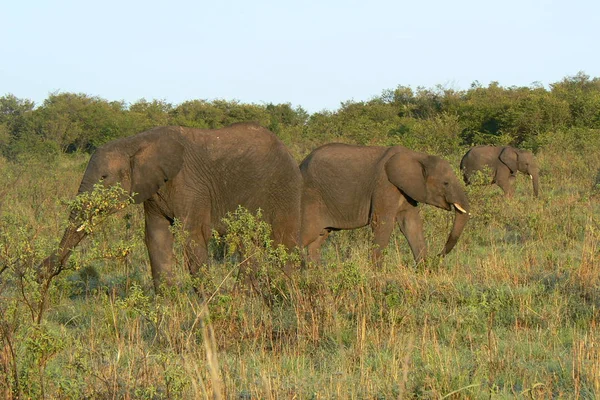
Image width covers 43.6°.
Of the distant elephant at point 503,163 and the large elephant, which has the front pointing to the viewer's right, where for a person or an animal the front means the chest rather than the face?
the distant elephant

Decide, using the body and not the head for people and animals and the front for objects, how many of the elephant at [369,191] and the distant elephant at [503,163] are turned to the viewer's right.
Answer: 2

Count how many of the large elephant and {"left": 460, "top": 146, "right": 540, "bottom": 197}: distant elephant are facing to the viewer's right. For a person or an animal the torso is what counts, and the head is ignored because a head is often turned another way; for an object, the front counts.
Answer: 1

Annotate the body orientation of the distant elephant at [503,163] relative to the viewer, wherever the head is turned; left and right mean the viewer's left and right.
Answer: facing to the right of the viewer

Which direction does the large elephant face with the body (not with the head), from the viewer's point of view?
to the viewer's left

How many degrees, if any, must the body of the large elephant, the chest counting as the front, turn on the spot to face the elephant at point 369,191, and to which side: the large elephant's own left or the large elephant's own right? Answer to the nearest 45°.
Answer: approximately 135° to the large elephant's own right

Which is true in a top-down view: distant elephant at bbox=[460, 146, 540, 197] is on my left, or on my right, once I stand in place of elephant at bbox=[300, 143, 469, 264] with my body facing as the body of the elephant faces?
on my left

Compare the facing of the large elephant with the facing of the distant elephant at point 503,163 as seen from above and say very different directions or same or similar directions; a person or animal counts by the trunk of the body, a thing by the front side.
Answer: very different directions

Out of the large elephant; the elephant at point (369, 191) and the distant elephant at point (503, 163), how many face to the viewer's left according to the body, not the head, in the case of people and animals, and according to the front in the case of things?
1

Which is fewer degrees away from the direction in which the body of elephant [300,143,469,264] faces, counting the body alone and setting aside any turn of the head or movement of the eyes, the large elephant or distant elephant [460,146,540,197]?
the distant elephant

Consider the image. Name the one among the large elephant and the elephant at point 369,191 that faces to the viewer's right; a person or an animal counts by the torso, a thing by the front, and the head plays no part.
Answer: the elephant

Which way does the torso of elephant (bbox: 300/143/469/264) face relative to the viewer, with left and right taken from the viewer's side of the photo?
facing to the right of the viewer

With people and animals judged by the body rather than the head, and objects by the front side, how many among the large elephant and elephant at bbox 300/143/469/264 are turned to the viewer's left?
1

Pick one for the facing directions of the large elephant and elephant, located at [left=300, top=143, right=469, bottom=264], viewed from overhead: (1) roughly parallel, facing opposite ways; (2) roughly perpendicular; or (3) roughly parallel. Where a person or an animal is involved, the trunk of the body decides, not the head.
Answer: roughly parallel, facing opposite ways
